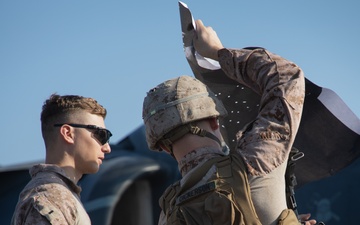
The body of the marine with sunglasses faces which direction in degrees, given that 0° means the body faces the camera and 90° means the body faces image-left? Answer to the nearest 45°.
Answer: approximately 270°
